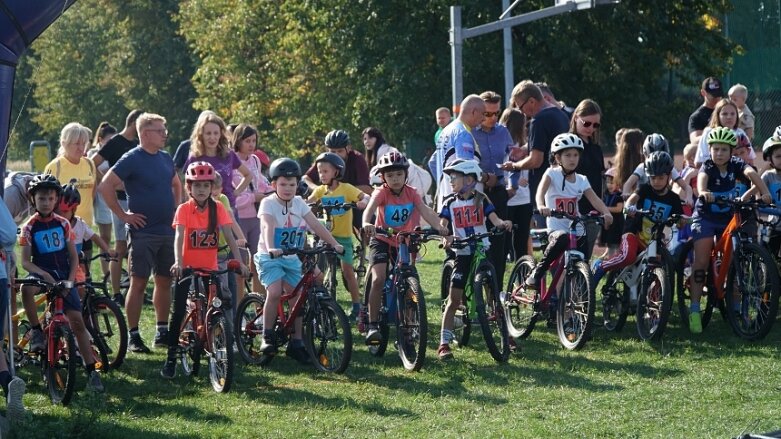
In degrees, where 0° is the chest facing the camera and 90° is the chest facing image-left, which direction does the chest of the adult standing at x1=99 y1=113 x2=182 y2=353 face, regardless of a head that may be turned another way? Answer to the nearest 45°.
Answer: approximately 315°

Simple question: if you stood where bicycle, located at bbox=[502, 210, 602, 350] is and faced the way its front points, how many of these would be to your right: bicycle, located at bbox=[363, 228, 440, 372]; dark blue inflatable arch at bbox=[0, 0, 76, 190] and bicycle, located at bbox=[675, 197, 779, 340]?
2

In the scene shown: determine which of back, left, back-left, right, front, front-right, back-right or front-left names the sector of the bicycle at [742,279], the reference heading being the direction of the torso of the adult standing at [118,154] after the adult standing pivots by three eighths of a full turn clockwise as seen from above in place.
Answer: left

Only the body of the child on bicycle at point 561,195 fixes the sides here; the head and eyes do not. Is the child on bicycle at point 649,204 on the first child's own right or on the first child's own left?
on the first child's own left

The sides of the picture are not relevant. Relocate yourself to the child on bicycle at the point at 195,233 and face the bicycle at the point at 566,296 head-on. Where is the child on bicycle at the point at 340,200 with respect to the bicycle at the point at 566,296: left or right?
left

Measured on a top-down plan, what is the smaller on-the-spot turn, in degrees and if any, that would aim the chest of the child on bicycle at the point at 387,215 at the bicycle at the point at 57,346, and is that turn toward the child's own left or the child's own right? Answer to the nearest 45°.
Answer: approximately 45° to the child's own right

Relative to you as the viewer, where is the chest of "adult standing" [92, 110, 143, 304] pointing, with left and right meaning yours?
facing to the right of the viewer

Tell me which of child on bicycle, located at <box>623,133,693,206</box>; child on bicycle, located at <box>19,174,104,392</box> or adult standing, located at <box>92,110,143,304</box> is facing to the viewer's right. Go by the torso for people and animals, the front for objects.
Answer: the adult standing

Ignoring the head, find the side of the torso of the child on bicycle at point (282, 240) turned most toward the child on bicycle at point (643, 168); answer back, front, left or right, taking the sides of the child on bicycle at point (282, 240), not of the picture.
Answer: left

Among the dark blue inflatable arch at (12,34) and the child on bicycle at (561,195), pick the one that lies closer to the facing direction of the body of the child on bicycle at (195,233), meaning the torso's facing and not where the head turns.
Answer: the dark blue inflatable arch

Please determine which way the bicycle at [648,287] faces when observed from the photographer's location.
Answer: facing the viewer and to the right of the viewer

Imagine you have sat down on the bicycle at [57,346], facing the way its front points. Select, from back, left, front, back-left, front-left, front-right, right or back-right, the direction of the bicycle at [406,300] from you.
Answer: left

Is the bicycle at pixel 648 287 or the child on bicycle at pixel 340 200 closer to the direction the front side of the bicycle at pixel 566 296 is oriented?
the bicycle
